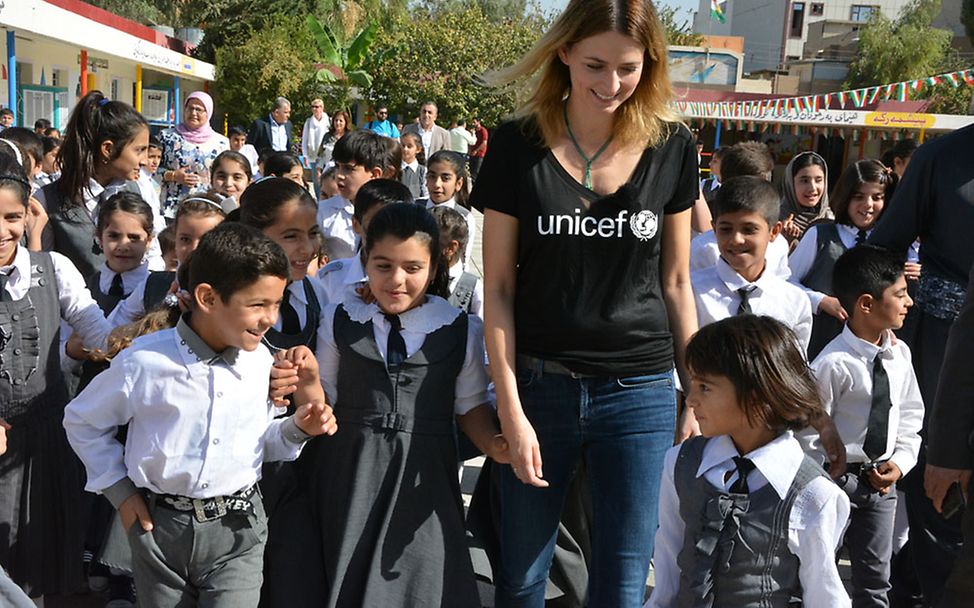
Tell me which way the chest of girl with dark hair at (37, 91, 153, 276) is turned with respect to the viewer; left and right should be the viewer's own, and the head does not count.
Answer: facing to the right of the viewer

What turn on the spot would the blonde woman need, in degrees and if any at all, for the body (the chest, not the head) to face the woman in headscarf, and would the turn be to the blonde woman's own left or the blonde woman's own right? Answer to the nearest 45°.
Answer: approximately 135° to the blonde woman's own right

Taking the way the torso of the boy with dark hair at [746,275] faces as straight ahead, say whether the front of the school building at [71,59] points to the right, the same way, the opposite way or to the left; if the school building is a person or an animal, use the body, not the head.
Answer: to the left

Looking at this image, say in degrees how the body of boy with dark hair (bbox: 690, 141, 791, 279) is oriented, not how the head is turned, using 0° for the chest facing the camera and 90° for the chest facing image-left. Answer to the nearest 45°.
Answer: approximately 0°

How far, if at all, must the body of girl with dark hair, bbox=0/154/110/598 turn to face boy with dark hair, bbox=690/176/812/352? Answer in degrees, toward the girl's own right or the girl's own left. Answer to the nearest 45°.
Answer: approximately 90° to the girl's own left

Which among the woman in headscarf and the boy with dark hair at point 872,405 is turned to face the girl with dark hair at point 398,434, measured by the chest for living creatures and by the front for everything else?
the woman in headscarf

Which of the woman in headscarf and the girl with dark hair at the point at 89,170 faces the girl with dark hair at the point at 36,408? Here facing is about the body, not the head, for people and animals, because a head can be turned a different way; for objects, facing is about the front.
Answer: the woman in headscarf

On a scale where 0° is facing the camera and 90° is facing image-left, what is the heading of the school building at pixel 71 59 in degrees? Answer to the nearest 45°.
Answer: approximately 315°

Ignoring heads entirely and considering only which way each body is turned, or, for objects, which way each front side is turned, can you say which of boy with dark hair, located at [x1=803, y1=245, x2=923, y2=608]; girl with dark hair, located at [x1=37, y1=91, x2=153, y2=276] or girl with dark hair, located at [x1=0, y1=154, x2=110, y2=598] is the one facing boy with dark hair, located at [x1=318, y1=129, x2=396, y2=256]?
girl with dark hair, located at [x1=37, y1=91, x2=153, y2=276]

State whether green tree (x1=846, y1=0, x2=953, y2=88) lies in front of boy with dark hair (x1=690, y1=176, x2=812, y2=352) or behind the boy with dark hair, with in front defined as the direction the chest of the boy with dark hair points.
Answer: behind

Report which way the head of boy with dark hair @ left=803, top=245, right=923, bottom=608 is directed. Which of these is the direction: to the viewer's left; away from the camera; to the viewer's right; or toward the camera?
to the viewer's right

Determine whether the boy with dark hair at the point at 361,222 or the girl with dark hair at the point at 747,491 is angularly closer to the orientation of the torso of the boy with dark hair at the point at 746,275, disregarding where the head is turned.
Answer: the girl with dark hair

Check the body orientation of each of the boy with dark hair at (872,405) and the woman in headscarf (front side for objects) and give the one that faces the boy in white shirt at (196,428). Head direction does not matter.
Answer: the woman in headscarf

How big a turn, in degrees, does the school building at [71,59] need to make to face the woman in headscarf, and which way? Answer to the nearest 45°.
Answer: approximately 45° to its right

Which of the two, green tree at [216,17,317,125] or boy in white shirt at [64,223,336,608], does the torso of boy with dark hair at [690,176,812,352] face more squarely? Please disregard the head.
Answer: the boy in white shirt

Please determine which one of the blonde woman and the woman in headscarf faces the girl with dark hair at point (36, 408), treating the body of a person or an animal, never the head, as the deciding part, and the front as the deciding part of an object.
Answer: the woman in headscarf
